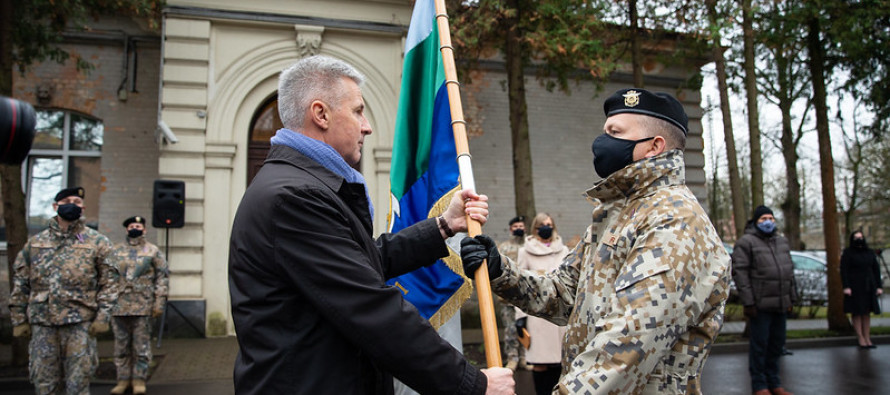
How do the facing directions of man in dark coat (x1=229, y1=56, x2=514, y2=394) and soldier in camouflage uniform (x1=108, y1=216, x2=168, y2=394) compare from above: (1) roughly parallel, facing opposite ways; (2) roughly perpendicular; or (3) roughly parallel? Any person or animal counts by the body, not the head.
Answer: roughly perpendicular

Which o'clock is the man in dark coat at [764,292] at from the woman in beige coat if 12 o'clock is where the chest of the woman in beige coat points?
The man in dark coat is roughly at 8 o'clock from the woman in beige coat.

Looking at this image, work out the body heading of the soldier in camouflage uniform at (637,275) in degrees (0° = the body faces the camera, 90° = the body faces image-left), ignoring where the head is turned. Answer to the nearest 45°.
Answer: approximately 90°

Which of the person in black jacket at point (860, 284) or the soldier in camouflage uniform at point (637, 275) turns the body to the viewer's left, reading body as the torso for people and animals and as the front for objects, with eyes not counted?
the soldier in camouflage uniform

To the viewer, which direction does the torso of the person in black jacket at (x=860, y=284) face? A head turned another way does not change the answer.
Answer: toward the camera

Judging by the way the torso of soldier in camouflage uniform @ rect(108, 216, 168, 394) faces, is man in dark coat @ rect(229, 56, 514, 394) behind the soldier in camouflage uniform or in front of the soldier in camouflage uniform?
in front

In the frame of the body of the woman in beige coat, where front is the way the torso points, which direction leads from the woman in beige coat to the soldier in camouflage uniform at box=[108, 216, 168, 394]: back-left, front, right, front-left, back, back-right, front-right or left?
right

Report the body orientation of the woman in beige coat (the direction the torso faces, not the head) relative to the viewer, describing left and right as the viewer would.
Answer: facing the viewer

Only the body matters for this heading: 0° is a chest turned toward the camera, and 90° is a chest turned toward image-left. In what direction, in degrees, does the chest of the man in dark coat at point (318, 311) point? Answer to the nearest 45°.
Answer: approximately 270°

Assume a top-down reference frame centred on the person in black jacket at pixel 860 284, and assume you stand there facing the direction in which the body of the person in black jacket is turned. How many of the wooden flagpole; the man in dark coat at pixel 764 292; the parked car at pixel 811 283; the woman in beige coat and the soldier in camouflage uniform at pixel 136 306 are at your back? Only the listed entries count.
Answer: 1

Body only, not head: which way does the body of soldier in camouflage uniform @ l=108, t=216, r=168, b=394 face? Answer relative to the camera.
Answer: toward the camera

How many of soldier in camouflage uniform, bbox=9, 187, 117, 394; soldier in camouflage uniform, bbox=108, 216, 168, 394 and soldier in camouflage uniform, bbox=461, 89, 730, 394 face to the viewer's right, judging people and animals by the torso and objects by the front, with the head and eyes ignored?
0
